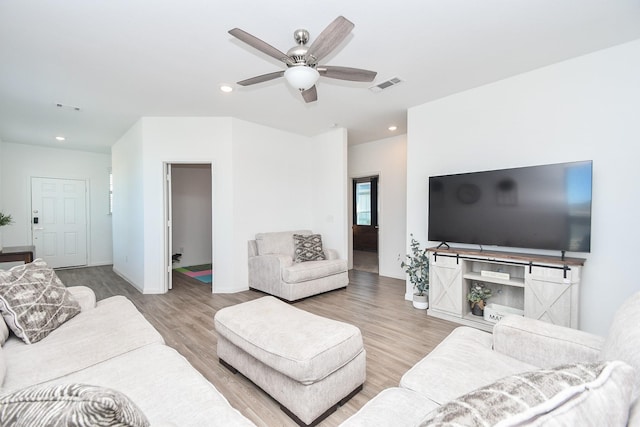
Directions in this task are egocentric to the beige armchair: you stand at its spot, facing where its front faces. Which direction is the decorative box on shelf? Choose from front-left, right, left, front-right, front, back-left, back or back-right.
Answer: front

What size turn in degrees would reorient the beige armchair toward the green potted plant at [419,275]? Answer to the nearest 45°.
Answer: approximately 45° to its left

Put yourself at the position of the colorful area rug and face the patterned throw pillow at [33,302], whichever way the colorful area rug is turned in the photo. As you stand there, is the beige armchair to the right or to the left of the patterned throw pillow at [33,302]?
left

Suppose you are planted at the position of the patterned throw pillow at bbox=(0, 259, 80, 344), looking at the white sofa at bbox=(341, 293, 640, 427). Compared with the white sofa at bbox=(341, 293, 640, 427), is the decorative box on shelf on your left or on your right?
left

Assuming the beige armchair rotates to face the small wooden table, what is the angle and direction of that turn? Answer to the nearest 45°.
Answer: approximately 135° to its right

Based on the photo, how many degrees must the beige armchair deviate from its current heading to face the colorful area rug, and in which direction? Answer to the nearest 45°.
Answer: approximately 180°

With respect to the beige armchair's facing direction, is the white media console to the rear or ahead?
ahead

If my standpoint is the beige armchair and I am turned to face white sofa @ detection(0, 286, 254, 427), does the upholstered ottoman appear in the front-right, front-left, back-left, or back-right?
front-left

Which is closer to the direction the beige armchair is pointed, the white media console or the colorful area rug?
the white media console

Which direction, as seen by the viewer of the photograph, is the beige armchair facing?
facing the viewer and to the right of the viewer

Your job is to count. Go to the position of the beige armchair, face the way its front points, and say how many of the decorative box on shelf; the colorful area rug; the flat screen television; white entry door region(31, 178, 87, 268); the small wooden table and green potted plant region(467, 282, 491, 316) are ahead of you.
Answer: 3

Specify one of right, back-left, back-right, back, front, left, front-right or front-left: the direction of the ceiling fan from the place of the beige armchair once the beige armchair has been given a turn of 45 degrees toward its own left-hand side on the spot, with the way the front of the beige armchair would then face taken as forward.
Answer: right

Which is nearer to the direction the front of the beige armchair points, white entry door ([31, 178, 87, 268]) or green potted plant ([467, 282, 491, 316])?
the green potted plant

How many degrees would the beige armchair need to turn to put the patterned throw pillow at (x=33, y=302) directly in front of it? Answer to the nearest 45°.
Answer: approximately 90° to its right

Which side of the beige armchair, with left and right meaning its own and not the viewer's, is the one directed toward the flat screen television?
front

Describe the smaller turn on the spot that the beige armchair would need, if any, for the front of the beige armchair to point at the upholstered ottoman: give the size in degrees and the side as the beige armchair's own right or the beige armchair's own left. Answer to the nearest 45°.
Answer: approximately 45° to the beige armchair's own right
